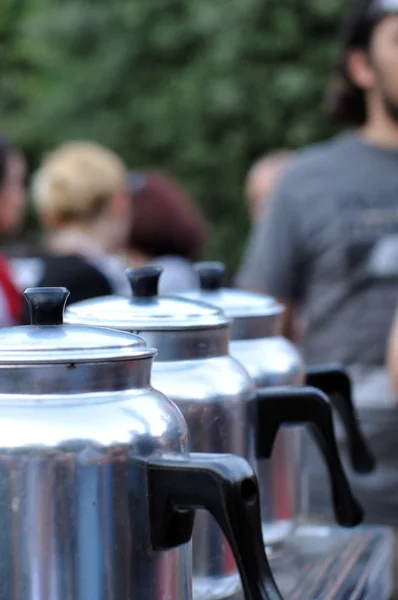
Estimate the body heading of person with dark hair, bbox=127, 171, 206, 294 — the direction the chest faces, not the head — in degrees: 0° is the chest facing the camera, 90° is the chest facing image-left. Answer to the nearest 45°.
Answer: approximately 135°

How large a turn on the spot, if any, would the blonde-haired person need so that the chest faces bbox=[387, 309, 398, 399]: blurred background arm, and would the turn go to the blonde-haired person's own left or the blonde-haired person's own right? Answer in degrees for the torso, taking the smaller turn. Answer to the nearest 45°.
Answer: approximately 135° to the blonde-haired person's own right

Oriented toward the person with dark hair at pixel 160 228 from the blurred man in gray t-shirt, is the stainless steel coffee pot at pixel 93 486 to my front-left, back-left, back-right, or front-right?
back-left

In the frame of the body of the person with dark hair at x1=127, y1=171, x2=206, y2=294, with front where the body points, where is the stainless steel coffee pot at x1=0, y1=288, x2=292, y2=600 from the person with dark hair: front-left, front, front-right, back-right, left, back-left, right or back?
back-left

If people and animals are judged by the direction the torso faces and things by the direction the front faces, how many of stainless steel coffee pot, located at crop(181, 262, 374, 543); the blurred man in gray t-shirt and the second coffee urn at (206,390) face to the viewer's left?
2

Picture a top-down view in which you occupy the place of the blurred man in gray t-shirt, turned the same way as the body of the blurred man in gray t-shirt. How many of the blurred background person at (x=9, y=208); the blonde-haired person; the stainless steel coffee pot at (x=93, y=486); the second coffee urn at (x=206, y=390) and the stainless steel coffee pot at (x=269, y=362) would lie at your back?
2

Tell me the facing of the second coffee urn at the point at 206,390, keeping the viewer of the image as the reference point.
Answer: facing to the left of the viewer

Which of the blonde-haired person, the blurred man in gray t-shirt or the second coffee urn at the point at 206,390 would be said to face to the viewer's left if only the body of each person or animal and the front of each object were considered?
the second coffee urn

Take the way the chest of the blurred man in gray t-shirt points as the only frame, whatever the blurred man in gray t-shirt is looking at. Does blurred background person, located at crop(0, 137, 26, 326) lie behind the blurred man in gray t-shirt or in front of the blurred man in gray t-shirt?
behind

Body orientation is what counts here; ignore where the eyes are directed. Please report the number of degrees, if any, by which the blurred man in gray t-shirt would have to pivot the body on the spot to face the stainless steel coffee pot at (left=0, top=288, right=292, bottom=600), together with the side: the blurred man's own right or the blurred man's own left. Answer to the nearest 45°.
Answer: approximately 45° to the blurred man's own right

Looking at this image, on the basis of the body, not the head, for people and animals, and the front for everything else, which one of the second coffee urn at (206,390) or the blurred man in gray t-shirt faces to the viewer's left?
the second coffee urn

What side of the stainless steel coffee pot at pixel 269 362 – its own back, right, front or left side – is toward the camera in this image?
left
